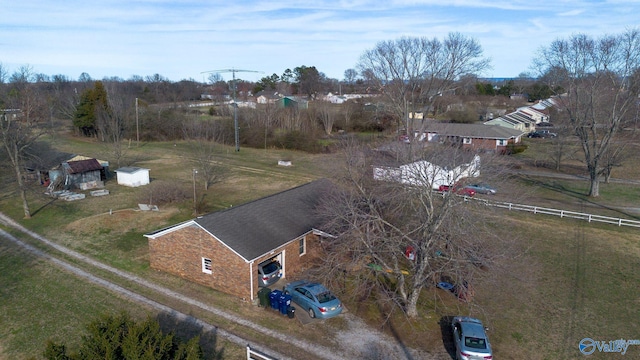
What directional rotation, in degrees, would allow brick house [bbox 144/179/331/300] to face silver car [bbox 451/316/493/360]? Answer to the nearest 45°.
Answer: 0° — it already faces it

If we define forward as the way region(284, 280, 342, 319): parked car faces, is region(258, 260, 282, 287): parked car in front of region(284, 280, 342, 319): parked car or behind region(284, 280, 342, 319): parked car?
in front

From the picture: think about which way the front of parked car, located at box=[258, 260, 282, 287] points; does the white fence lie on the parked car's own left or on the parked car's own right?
on the parked car's own right

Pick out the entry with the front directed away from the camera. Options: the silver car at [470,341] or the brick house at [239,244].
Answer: the silver car

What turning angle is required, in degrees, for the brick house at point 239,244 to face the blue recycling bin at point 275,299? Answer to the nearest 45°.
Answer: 0° — it already faces it

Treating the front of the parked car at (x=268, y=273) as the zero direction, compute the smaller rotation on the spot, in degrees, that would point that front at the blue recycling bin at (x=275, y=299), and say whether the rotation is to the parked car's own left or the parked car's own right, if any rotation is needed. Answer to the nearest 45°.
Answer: approximately 135° to the parked car's own left

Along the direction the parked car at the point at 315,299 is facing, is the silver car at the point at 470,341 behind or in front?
behind

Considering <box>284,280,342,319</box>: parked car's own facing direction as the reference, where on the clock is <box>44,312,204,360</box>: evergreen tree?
The evergreen tree is roughly at 9 o'clock from the parked car.

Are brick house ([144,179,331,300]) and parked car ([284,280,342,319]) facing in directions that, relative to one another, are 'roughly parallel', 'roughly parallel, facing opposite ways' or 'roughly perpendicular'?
roughly parallel, facing opposite ways

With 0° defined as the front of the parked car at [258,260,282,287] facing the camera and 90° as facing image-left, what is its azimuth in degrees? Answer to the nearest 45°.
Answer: approximately 135°

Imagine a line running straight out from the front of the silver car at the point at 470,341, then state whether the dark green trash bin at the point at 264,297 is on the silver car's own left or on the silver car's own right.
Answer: on the silver car's own left

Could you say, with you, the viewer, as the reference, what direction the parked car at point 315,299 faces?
facing away from the viewer and to the left of the viewer

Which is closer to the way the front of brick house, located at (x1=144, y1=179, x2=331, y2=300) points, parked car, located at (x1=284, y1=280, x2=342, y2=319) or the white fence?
the parked car

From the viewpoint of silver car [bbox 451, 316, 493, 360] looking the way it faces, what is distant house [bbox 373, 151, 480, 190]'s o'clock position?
The distant house is roughly at 11 o'clock from the silver car.

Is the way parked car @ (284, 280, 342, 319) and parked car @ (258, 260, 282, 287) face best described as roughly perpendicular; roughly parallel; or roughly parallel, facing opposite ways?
roughly parallel

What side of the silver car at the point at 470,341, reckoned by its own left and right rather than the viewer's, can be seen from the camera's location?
back

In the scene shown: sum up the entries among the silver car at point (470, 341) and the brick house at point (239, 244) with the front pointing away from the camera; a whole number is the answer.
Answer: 1
